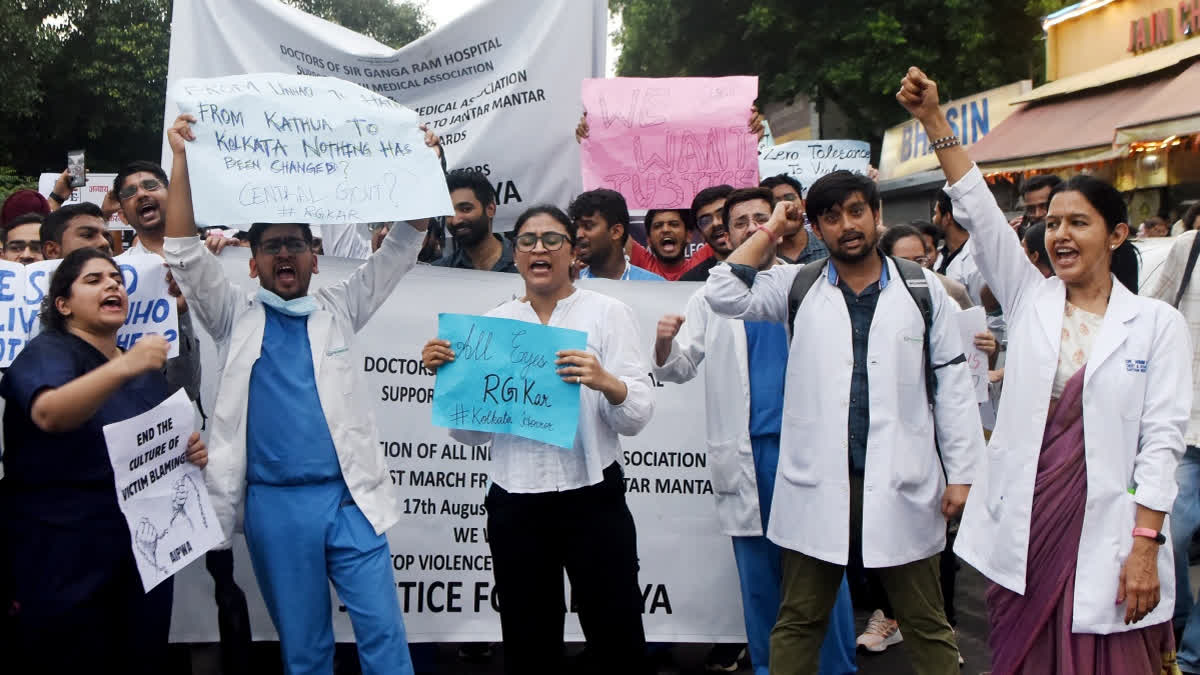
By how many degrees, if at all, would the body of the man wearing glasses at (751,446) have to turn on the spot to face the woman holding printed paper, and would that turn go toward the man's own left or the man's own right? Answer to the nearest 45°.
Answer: approximately 45° to the man's own right

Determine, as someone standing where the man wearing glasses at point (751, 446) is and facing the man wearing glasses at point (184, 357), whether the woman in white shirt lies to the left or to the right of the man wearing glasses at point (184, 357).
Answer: left

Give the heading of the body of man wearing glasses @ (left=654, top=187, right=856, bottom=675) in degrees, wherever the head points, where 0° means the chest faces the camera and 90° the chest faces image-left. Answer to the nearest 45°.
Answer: approximately 0°

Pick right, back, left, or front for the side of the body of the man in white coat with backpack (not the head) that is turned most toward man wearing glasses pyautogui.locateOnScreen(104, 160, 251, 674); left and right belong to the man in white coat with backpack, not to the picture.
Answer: right

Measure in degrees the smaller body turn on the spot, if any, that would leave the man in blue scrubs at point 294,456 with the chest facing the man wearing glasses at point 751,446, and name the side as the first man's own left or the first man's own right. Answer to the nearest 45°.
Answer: approximately 90° to the first man's own left

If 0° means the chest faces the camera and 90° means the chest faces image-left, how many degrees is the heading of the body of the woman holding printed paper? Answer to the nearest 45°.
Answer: approximately 315°

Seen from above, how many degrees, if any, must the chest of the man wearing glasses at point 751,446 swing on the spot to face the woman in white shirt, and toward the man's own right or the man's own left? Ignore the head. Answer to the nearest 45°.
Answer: approximately 45° to the man's own right

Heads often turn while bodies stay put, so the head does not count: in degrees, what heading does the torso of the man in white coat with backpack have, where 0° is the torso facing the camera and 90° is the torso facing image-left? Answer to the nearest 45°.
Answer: approximately 0°
